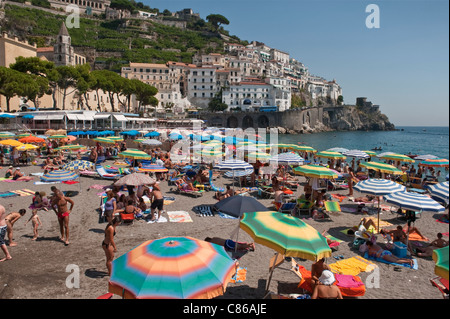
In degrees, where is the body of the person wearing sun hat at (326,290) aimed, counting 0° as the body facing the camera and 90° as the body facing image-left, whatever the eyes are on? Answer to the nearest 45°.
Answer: approximately 180°

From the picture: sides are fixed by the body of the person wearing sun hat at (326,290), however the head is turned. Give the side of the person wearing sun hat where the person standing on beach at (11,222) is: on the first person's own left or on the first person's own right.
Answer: on the first person's own left

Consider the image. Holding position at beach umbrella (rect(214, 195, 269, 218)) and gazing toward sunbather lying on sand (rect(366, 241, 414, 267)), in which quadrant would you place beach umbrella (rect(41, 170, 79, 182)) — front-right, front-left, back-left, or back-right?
back-left

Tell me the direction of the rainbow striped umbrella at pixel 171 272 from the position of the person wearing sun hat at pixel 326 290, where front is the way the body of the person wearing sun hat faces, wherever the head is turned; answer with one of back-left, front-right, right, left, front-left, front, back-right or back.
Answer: back-left

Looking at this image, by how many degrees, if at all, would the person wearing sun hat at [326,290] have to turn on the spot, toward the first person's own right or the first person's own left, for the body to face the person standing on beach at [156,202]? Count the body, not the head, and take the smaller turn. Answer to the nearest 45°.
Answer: approximately 45° to the first person's own left

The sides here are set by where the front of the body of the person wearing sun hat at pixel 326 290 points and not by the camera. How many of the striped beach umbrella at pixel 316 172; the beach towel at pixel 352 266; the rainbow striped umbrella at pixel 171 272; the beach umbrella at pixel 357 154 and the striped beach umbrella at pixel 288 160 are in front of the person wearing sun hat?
4

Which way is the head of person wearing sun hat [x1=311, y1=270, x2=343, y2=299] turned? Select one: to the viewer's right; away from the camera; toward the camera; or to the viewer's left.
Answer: away from the camera

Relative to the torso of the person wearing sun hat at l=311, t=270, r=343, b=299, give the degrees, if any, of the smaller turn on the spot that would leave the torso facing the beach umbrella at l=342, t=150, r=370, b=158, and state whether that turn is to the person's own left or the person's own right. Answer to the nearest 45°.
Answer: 0° — they already face it

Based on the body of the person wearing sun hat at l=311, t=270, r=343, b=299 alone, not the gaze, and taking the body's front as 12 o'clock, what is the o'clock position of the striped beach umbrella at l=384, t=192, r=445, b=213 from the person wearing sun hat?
The striped beach umbrella is roughly at 1 o'clock from the person wearing sun hat.

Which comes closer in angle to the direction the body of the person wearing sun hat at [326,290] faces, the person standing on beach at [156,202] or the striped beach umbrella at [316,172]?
the striped beach umbrella

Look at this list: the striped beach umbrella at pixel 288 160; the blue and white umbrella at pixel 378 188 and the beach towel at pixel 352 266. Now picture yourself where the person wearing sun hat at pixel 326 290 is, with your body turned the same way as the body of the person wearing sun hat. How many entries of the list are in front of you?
3

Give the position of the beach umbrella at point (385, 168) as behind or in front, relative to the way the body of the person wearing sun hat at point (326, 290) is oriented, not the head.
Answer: in front

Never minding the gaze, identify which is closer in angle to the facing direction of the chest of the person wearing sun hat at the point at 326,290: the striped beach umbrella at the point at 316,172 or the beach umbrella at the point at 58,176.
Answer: the striped beach umbrella
